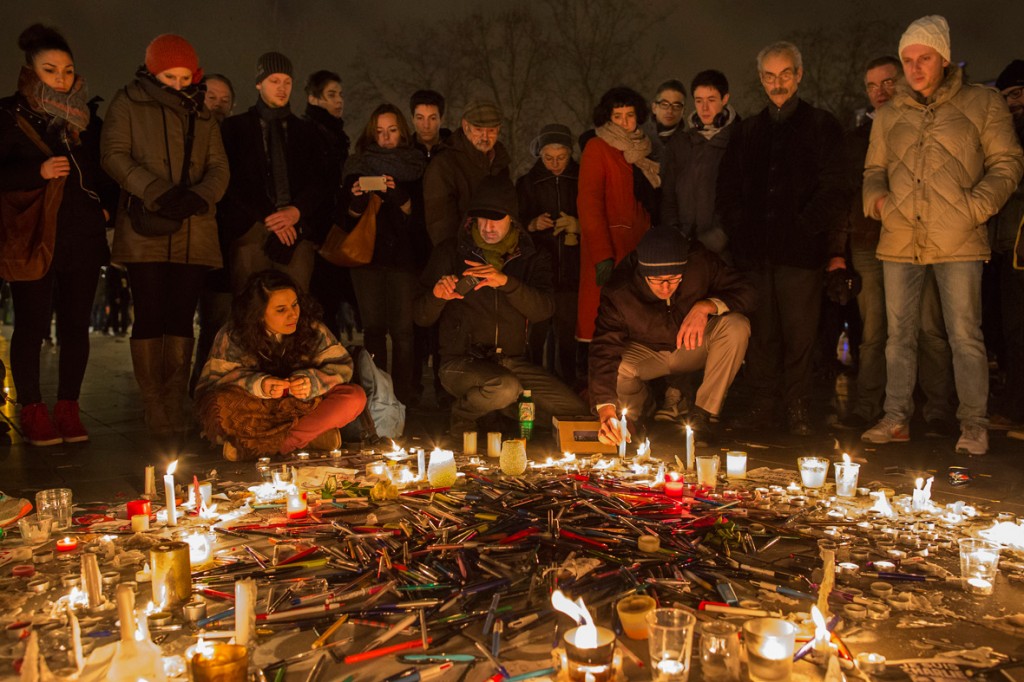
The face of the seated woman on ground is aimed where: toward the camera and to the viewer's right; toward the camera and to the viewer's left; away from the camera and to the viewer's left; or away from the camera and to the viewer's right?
toward the camera and to the viewer's right

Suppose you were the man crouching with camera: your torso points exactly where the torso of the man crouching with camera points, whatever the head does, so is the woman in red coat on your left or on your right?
on your left

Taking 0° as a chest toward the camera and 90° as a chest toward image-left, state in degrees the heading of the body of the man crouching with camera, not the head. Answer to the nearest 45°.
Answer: approximately 0°

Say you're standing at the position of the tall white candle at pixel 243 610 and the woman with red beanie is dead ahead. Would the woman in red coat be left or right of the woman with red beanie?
right

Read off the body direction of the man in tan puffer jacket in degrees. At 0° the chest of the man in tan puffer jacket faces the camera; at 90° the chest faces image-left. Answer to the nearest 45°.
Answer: approximately 45°

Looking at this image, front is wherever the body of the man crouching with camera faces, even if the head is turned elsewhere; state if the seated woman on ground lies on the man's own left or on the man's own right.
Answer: on the man's own right
